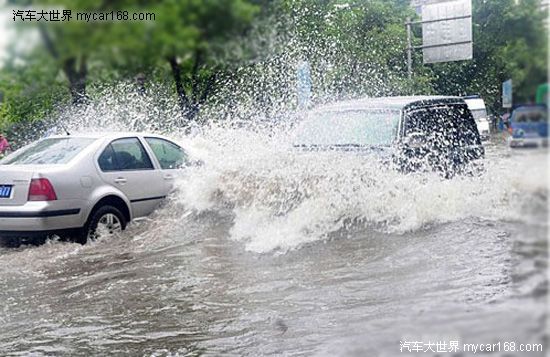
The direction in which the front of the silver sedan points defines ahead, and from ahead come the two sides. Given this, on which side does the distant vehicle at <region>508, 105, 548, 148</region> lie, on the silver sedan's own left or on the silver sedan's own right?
on the silver sedan's own right

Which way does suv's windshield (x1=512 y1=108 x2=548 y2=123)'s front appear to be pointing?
toward the camera

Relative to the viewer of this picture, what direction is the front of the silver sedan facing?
facing away from the viewer and to the right of the viewer

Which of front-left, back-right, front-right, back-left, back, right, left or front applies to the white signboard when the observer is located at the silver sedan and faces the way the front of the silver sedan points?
front-right

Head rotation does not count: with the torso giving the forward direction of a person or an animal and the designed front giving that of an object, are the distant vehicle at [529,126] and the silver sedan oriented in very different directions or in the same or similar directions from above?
very different directions

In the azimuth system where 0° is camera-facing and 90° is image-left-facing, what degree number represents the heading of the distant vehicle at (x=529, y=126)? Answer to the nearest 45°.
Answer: approximately 0°

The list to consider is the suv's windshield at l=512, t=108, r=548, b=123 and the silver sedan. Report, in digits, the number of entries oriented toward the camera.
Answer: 1

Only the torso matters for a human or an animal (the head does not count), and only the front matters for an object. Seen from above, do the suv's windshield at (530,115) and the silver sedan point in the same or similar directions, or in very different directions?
very different directions

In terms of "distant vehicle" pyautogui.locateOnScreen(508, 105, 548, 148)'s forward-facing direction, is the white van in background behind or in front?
behind

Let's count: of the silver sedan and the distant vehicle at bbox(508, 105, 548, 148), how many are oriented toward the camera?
1
